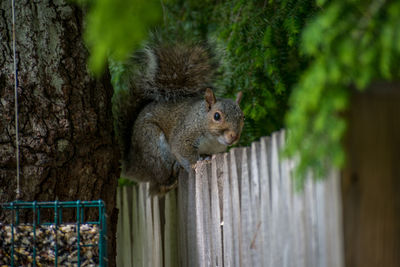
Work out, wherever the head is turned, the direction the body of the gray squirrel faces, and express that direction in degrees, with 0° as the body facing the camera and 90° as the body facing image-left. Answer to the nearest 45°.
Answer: approximately 315°

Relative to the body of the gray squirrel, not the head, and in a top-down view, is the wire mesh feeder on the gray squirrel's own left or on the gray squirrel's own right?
on the gray squirrel's own right

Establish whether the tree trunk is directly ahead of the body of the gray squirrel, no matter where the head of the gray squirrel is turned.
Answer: no
